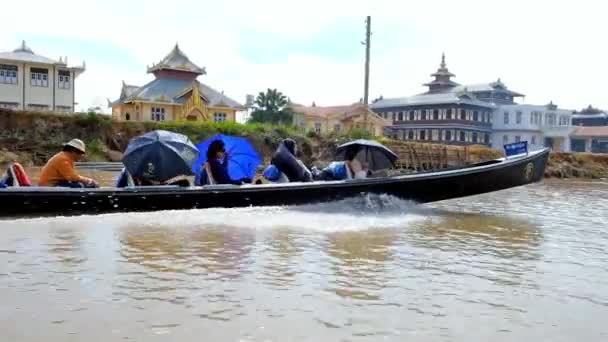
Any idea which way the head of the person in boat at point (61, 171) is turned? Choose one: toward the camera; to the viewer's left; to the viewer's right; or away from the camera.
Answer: to the viewer's right

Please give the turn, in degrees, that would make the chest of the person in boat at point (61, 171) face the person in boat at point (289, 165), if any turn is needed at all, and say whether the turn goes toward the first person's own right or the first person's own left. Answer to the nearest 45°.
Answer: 0° — they already face them

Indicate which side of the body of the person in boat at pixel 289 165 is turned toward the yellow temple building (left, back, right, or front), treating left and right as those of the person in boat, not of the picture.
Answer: left

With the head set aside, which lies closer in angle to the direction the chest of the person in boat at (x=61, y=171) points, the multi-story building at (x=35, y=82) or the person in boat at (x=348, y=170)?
the person in boat

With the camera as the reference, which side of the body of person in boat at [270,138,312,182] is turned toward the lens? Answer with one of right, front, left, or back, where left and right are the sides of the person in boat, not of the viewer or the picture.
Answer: right

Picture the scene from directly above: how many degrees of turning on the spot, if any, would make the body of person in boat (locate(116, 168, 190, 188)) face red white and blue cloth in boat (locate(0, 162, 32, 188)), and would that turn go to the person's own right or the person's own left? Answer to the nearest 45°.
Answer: approximately 135° to the person's own right

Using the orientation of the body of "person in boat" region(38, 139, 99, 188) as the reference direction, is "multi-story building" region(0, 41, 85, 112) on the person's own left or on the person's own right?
on the person's own left

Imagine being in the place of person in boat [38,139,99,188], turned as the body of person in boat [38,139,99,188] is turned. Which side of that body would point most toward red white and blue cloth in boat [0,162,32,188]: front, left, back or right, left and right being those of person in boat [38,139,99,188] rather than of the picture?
back

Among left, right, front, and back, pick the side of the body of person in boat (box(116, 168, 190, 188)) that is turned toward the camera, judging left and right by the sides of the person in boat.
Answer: right

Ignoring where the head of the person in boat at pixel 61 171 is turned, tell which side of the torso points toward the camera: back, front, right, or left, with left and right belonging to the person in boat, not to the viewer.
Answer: right

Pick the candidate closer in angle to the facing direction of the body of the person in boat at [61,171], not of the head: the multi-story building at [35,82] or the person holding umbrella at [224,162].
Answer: the person holding umbrella

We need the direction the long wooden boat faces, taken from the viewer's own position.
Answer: facing to the right of the viewer
